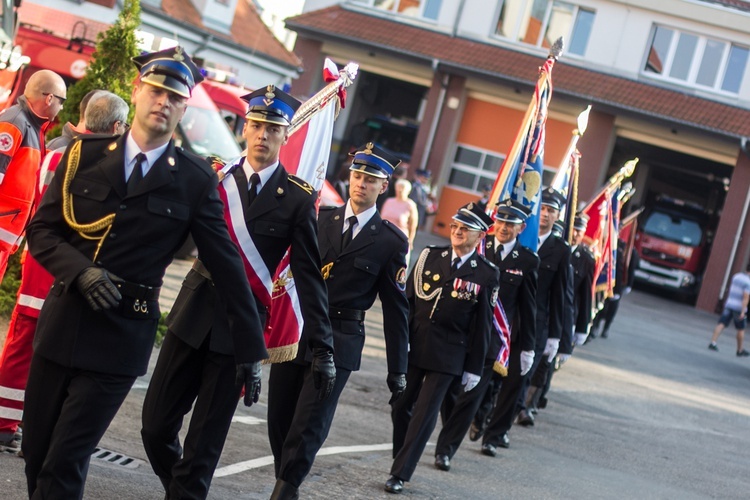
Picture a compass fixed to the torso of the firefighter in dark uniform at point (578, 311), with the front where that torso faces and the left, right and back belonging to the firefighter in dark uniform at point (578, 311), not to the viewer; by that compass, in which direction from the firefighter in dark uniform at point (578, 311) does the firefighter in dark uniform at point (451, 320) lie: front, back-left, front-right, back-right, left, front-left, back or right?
front-left

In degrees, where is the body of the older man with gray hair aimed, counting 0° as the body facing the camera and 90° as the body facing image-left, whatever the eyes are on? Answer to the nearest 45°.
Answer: approximately 225°

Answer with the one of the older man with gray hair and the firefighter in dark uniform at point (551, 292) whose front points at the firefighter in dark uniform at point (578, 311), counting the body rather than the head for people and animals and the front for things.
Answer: the older man with gray hair

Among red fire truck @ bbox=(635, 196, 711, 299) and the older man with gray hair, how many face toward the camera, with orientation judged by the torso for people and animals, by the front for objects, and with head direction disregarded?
1

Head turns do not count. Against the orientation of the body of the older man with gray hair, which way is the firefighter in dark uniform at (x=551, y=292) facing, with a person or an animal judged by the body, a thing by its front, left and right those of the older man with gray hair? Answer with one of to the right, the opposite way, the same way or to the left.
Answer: the opposite way

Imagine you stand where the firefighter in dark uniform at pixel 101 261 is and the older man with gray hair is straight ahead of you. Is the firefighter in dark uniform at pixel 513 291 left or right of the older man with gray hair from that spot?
right

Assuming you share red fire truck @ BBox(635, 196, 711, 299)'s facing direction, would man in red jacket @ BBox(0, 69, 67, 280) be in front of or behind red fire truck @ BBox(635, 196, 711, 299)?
in front

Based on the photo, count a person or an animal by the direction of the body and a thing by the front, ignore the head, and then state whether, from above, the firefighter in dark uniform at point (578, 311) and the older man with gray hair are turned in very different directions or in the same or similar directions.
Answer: very different directions

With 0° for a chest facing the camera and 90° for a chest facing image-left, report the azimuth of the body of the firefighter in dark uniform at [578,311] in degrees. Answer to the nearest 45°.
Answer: approximately 45°

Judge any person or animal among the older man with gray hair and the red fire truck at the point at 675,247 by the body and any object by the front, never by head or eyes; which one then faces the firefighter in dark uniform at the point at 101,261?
the red fire truck

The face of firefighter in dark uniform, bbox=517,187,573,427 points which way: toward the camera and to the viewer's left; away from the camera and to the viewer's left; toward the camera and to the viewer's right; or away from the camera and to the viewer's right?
toward the camera and to the viewer's left

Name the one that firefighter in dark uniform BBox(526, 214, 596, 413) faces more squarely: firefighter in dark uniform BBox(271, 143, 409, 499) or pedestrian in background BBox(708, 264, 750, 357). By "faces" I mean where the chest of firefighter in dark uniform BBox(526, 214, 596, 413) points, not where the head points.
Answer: the firefighter in dark uniform

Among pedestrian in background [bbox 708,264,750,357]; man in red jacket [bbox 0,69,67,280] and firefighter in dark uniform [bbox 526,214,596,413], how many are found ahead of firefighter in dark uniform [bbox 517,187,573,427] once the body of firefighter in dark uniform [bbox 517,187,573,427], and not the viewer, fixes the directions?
1
